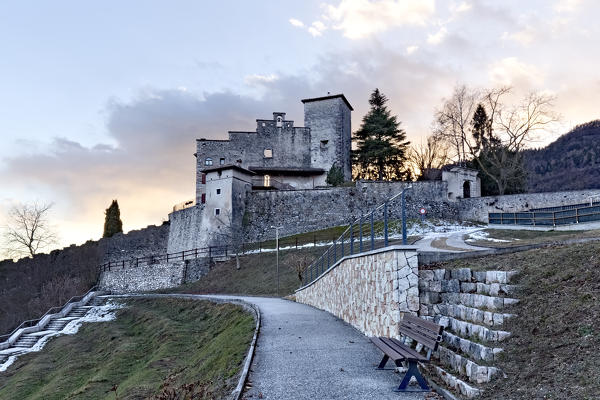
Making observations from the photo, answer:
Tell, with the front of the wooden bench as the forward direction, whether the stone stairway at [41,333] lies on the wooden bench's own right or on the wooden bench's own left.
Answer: on the wooden bench's own right

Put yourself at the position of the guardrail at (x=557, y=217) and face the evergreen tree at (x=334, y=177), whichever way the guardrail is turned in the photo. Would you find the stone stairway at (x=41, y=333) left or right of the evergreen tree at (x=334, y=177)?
left

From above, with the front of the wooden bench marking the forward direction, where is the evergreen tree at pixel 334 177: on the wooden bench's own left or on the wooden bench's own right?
on the wooden bench's own right

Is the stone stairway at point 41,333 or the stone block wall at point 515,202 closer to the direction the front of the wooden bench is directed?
the stone stairway

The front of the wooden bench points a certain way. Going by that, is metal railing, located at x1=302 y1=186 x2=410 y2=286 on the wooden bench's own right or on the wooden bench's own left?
on the wooden bench's own right

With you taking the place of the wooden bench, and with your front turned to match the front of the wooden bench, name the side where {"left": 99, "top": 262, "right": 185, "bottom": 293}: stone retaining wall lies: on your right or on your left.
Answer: on your right

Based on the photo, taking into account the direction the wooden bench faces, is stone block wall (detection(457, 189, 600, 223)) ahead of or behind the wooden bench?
behind

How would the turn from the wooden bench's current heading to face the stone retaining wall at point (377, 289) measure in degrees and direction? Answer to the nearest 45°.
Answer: approximately 135° to its right

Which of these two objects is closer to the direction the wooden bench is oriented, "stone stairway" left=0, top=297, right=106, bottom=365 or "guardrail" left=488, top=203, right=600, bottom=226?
the stone stairway

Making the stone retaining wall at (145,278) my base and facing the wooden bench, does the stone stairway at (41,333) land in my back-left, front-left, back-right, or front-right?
front-right

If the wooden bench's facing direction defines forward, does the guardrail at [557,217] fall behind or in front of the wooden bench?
behind

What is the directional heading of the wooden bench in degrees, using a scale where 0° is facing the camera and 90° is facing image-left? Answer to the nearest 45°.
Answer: approximately 45°

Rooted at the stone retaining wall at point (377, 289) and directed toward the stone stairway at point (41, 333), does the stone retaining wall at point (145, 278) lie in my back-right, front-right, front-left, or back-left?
front-right
